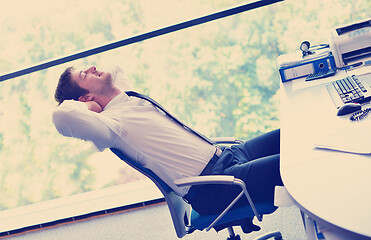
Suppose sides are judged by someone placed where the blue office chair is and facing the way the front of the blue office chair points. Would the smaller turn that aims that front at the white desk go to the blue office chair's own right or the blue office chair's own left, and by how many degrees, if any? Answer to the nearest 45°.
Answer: approximately 45° to the blue office chair's own right

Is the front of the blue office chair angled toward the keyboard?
yes

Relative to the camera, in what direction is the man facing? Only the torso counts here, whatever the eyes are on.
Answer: to the viewer's right

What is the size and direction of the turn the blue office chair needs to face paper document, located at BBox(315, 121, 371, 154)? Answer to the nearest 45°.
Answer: approximately 45° to its right

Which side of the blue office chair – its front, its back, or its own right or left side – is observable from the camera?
right

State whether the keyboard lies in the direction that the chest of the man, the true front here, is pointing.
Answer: yes
